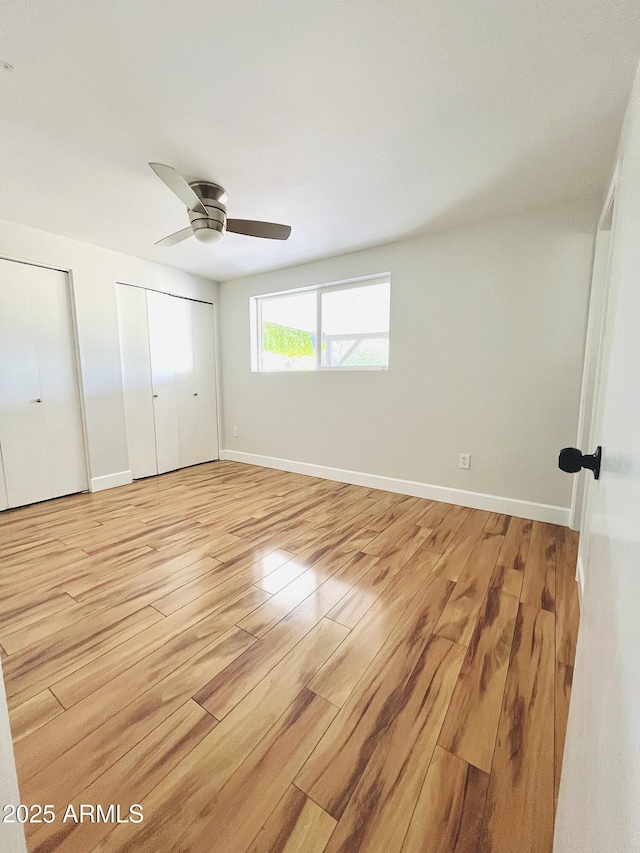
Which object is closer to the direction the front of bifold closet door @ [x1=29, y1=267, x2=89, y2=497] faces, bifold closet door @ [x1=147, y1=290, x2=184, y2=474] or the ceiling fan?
the ceiling fan

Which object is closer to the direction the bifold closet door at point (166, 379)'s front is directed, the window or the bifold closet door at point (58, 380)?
the window

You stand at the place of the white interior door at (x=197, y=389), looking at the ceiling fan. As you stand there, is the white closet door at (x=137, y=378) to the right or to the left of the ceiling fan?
right

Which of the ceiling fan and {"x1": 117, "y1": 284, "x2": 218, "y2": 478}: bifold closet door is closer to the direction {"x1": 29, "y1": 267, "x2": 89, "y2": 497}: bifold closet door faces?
the ceiling fan

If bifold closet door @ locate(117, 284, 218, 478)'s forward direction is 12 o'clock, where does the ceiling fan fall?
The ceiling fan is roughly at 1 o'clock from the bifold closet door.

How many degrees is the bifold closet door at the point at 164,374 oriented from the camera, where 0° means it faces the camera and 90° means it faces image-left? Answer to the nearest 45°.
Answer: approximately 315°

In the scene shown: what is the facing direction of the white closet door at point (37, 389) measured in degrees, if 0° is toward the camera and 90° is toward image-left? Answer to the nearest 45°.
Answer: approximately 315°
